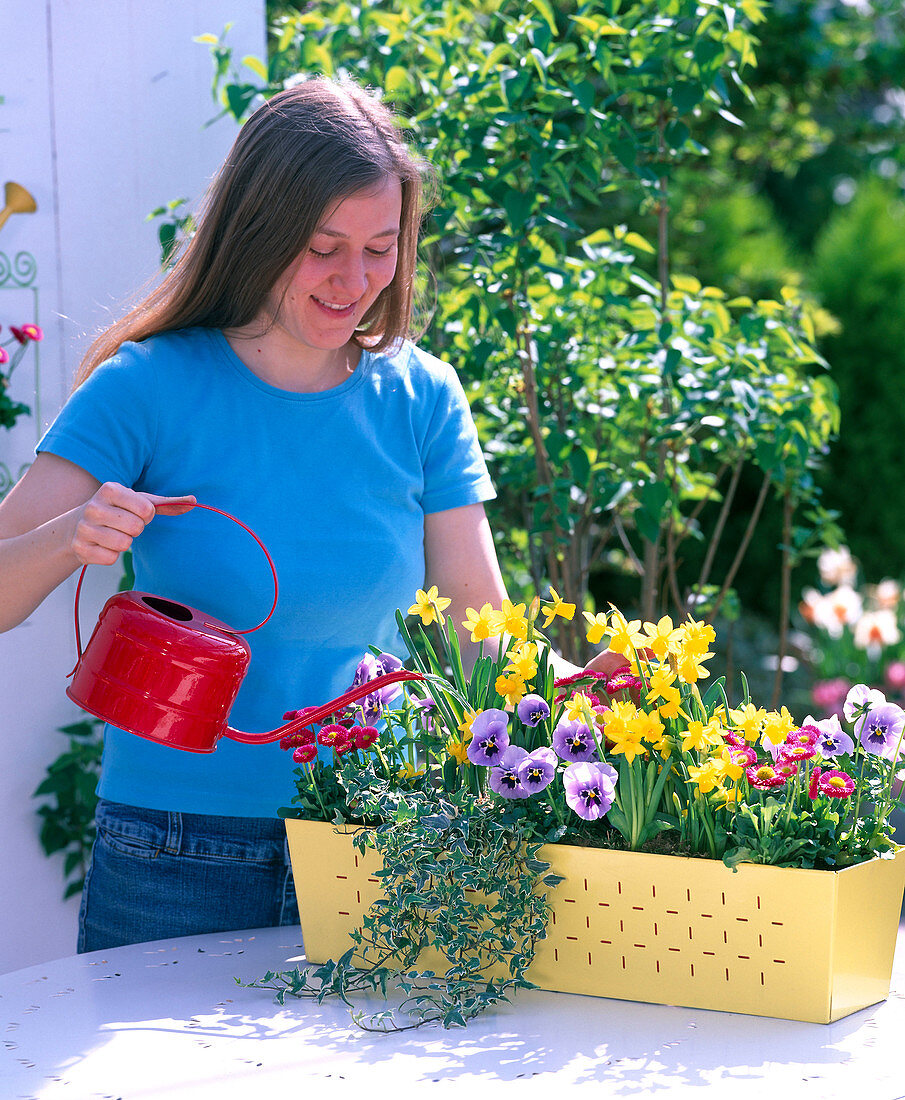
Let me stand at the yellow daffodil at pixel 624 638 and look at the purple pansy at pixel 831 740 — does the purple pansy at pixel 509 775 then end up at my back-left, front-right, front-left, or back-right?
back-right

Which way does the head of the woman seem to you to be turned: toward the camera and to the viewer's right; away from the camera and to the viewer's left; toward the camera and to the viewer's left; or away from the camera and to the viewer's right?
toward the camera and to the viewer's right

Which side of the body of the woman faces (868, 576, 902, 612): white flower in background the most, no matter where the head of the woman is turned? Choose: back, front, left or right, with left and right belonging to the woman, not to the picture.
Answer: left

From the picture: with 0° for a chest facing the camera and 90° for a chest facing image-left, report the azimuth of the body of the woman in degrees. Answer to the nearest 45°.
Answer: approximately 315°
